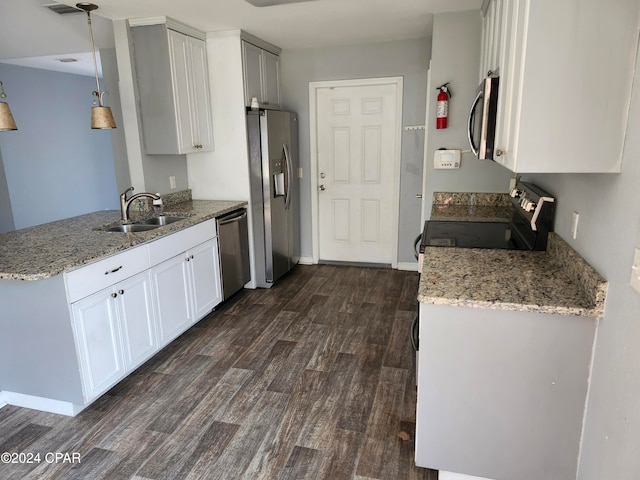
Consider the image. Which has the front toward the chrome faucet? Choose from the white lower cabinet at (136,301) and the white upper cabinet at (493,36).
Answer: the white upper cabinet

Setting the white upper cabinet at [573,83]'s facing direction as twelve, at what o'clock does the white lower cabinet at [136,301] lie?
The white lower cabinet is roughly at 12 o'clock from the white upper cabinet.

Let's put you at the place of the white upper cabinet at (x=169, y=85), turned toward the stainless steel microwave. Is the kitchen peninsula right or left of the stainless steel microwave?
right

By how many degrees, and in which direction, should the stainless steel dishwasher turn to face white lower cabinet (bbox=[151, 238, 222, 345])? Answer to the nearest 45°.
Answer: approximately 90° to its right

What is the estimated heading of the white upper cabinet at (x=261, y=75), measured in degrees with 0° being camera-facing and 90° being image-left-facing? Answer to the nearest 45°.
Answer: approximately 315°

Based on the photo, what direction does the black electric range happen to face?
to the viewer's left

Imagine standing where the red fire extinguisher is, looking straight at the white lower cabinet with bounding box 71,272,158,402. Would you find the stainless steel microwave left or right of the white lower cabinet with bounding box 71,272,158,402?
left

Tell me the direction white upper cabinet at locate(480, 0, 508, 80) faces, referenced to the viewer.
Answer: facing to the left of the viewer

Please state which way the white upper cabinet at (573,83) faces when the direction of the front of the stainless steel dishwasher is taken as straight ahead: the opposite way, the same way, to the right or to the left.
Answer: the opposite way
